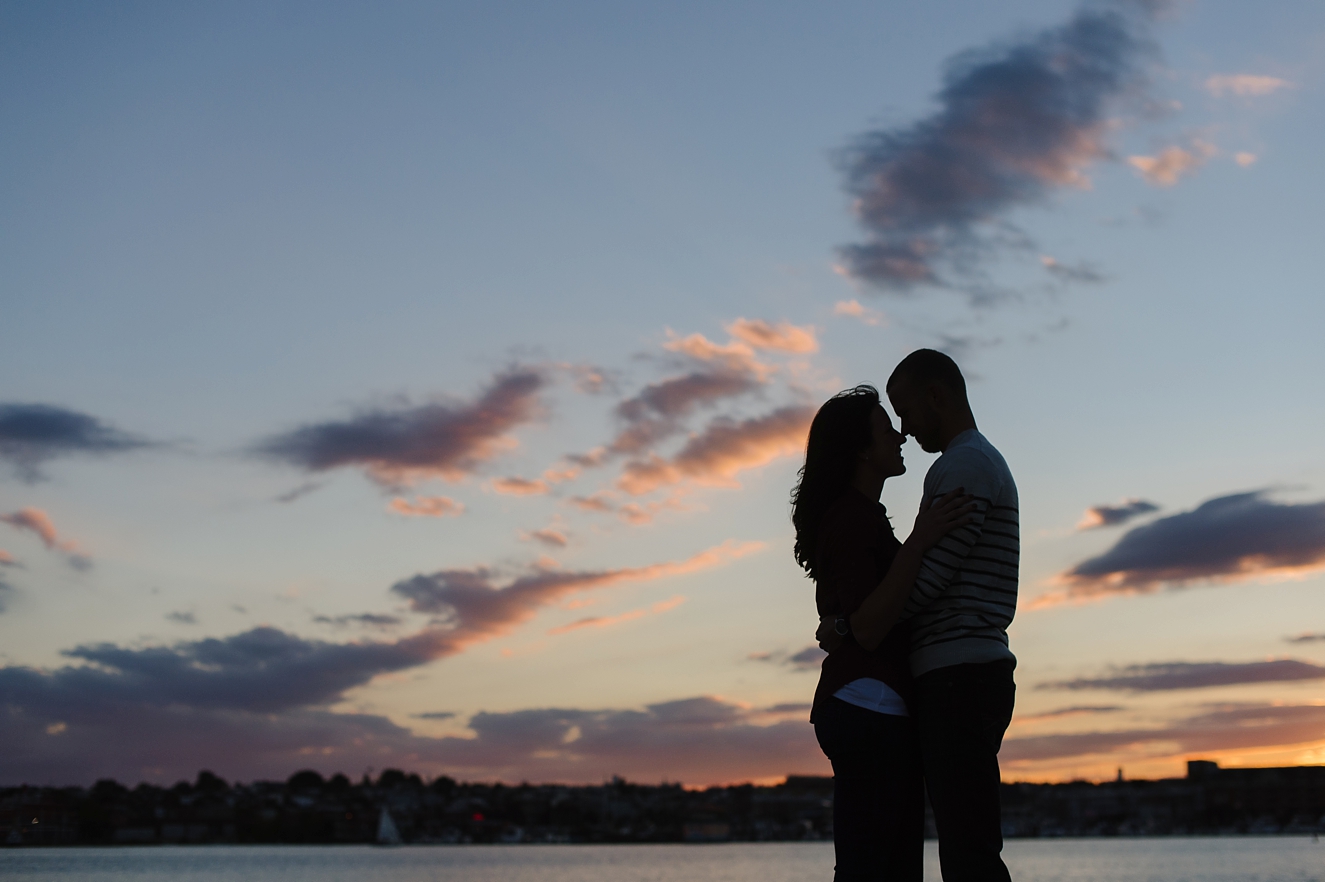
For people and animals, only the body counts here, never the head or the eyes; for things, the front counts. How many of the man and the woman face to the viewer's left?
1

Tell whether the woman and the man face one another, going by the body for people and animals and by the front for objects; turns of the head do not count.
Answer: yes

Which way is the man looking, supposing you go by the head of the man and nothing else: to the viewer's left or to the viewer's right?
to the viewer's left

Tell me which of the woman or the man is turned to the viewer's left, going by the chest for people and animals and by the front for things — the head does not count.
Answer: the man

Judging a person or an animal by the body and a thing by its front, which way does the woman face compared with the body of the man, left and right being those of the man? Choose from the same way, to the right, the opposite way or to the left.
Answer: the opposite way

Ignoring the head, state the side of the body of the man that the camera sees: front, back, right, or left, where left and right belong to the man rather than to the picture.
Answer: left

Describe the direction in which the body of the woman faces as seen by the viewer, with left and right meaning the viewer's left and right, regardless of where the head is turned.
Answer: facing to the right of the viewer
